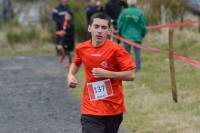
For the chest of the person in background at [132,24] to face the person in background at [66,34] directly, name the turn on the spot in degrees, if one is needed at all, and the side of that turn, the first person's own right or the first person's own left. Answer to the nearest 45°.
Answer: approximately 45° to the first person's own left

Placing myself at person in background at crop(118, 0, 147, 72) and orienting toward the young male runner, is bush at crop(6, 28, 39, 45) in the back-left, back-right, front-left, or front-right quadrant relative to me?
back-right

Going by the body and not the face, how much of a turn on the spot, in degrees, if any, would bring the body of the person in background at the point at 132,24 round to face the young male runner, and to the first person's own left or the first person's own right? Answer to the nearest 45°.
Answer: approximately 180°

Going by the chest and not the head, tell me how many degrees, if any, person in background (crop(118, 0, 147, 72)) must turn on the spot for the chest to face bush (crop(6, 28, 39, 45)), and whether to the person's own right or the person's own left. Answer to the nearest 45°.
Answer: approximately 45° to the person's own left

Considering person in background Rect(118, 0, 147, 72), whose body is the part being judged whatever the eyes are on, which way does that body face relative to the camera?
away from the camera

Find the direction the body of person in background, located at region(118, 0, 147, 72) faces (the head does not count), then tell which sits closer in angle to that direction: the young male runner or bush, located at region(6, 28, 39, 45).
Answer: the bush

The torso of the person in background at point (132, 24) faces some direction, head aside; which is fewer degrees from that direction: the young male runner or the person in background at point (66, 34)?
the person in background
